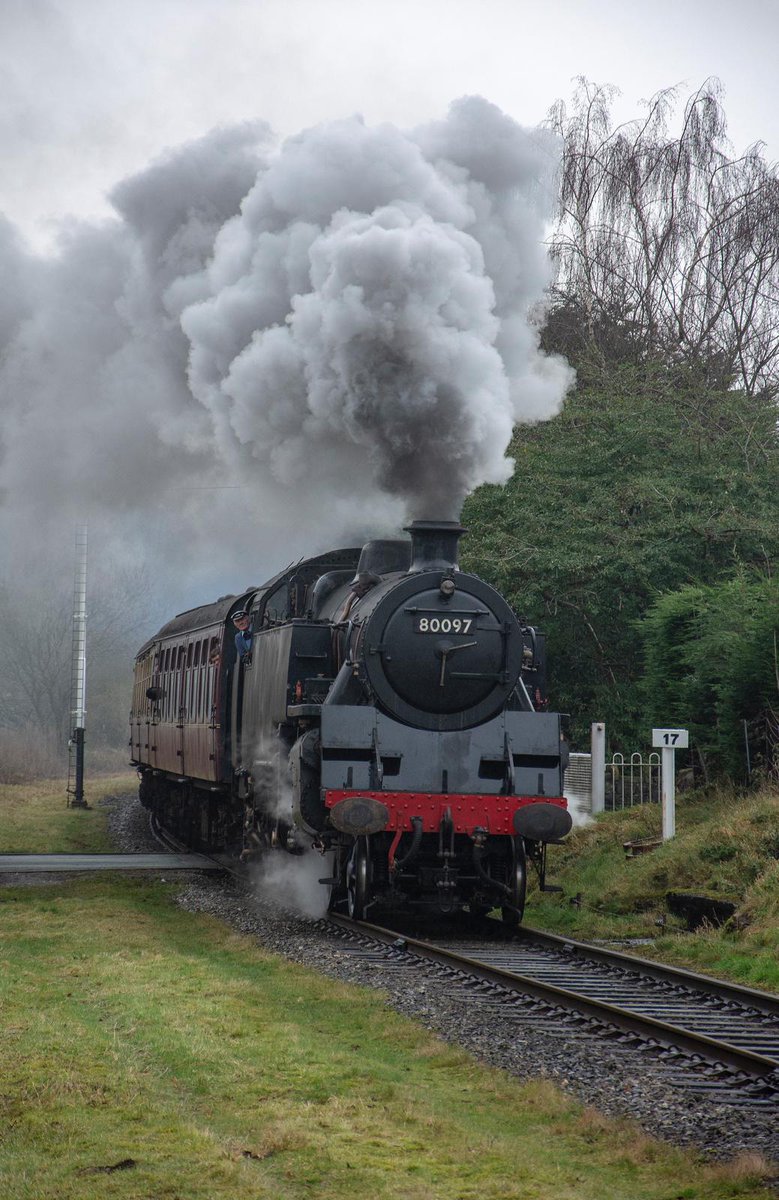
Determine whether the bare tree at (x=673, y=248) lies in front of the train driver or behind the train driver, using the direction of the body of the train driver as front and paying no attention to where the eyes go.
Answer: behind

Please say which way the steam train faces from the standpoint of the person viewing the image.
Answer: facing the viewer and to the right of the viewer

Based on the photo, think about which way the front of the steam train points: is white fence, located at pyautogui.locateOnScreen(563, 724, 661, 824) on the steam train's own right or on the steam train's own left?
on the steam train's own left

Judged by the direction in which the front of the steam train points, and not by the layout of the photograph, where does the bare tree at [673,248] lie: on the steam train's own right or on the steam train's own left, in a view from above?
on the steam train's own left

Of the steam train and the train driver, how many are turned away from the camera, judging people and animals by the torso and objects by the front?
0

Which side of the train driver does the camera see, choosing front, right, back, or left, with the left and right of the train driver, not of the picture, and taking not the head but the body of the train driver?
front

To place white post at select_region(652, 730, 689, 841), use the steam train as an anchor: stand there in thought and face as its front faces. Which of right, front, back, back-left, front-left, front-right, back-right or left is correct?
left
